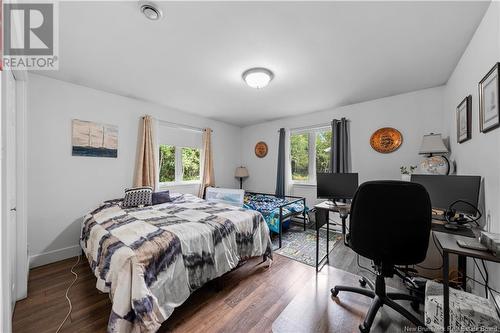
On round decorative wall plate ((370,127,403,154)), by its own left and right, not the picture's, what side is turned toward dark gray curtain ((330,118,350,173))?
right

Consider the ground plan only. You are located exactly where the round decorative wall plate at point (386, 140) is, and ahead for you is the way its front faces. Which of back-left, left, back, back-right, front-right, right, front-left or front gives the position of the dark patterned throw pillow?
front-right

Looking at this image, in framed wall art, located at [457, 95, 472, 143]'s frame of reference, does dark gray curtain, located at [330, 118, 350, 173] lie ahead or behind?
ahead

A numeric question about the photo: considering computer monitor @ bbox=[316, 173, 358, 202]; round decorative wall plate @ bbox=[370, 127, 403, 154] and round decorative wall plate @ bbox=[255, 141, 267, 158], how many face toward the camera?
3

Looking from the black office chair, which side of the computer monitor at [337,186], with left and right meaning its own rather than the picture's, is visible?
front

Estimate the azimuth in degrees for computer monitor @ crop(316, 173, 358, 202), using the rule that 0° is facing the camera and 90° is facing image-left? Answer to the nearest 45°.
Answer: approximately 0°

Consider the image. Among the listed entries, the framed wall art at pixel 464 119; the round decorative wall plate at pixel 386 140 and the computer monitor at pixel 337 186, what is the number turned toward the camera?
2

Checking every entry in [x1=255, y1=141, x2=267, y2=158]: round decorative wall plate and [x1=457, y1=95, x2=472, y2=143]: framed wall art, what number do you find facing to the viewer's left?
1

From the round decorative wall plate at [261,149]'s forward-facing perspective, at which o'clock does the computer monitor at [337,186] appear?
The computer monitor is roughly at 11 o'clock from the round decorative wall plate.

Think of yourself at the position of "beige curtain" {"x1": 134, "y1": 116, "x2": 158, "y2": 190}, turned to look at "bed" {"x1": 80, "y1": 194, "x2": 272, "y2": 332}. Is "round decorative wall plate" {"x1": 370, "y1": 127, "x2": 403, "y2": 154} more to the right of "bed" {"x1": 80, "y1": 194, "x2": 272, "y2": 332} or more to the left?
left

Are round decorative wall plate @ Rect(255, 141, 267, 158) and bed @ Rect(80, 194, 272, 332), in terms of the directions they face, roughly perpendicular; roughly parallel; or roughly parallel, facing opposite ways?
roughly perpendicular

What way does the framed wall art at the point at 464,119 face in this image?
to the viewer's left

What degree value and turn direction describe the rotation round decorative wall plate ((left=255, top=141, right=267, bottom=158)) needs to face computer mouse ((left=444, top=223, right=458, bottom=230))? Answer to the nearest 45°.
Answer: approximately 45° to its left

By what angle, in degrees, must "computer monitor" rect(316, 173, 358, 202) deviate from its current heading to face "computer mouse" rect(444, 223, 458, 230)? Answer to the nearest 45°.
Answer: approximately 45° to its left

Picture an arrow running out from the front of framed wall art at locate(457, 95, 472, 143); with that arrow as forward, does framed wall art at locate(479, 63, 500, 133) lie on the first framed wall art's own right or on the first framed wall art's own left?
on the first framed wall art's own left
